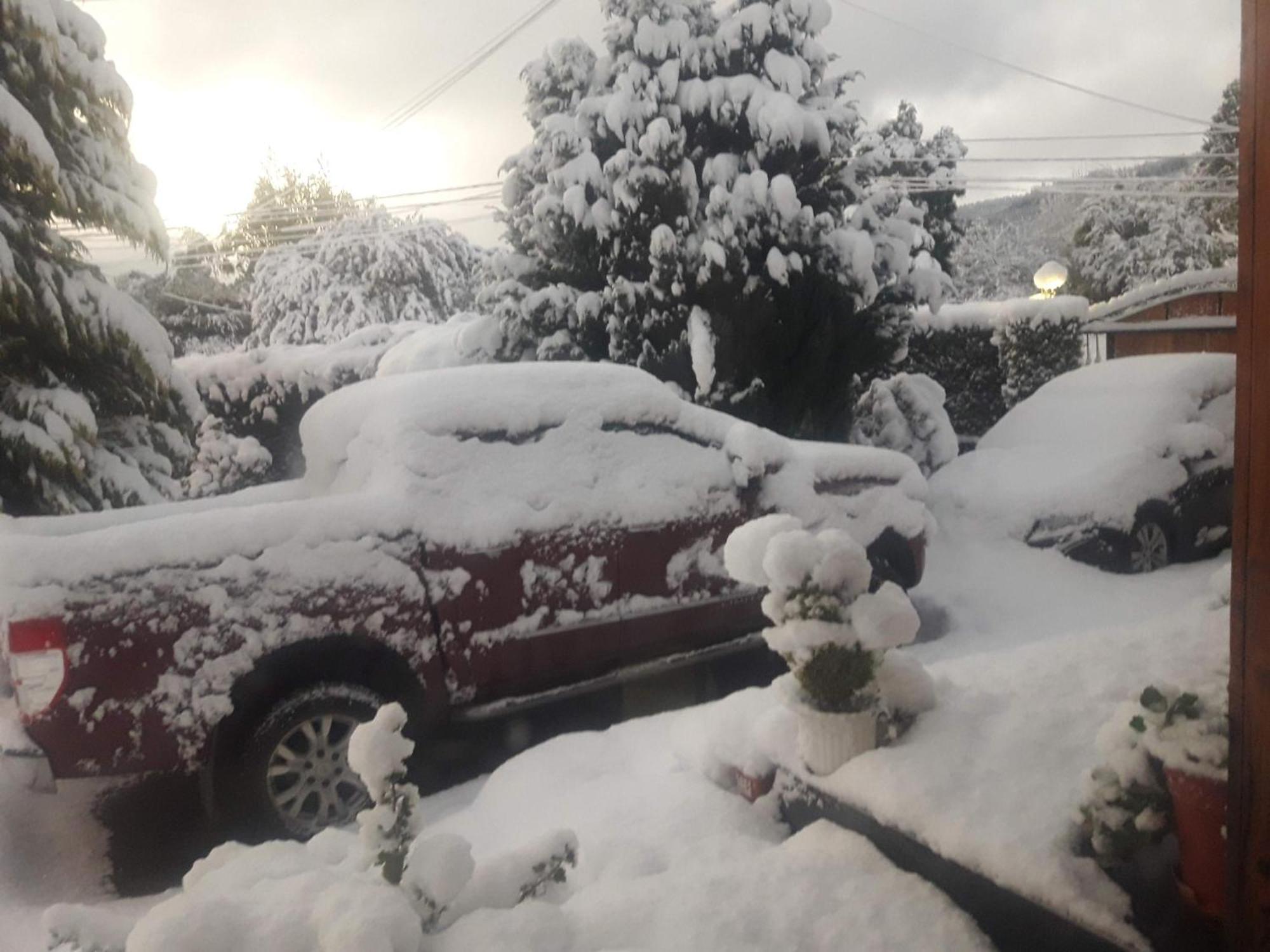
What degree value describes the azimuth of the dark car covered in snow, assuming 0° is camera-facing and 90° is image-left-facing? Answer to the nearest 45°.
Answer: approximately 45°

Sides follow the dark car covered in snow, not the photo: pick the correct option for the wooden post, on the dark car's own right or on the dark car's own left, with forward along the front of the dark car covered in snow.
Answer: on the dark car's own left

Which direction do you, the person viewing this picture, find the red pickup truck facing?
facing away from the viewer and to the right of the viewer

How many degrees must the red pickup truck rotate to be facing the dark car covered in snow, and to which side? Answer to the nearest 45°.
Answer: approximately 45° to its right
